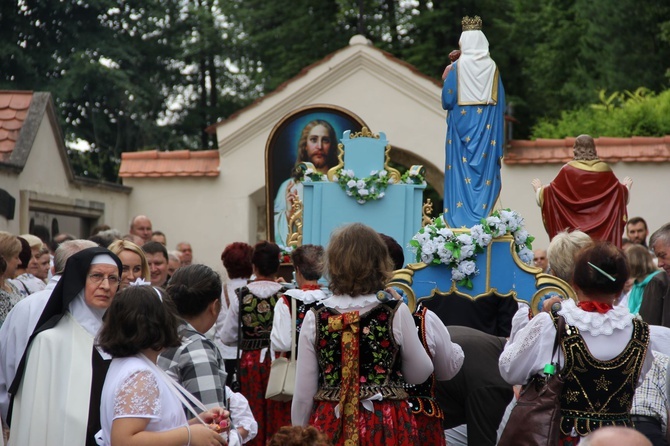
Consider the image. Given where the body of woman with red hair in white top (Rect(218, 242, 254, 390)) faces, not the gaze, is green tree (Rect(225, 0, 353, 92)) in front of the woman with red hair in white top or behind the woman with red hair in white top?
in front

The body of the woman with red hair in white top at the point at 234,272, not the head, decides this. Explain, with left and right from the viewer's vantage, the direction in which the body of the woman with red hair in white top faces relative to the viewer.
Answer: facing away from the viewer

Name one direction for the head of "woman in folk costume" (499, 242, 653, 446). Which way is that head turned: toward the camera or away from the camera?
away from the camera

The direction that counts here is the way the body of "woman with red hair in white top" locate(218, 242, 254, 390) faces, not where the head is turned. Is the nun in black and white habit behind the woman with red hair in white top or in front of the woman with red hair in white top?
behind

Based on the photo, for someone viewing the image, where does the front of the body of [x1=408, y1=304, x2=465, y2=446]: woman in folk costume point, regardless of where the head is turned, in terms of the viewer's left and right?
facing away from the viewer

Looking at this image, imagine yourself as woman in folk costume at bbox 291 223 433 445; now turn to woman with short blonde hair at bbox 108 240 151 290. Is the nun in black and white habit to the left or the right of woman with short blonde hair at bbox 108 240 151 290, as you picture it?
left

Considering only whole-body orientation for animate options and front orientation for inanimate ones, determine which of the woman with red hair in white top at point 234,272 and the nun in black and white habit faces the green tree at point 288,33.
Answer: the woman with red hair in white top

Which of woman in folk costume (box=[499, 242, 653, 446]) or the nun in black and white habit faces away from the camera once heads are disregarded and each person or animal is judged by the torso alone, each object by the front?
the woman in folk costume

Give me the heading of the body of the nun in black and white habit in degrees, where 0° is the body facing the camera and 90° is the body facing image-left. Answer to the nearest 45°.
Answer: approximately 315°

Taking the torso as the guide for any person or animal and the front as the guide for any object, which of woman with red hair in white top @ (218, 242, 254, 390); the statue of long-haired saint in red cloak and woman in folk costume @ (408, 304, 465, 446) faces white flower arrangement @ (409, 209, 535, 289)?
woman in folk costume @ (408, 304, 465, 446)

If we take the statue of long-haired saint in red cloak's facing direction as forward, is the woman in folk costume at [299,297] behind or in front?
behind

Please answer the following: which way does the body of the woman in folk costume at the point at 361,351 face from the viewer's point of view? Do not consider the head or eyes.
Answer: away from the camera

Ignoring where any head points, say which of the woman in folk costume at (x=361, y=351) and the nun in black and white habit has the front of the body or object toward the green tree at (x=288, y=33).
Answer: the woman in folk costume

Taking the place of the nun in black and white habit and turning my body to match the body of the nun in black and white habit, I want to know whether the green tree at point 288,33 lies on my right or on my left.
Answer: on my left

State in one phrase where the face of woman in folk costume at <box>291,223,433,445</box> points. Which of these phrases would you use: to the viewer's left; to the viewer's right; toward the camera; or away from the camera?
away from the camera
